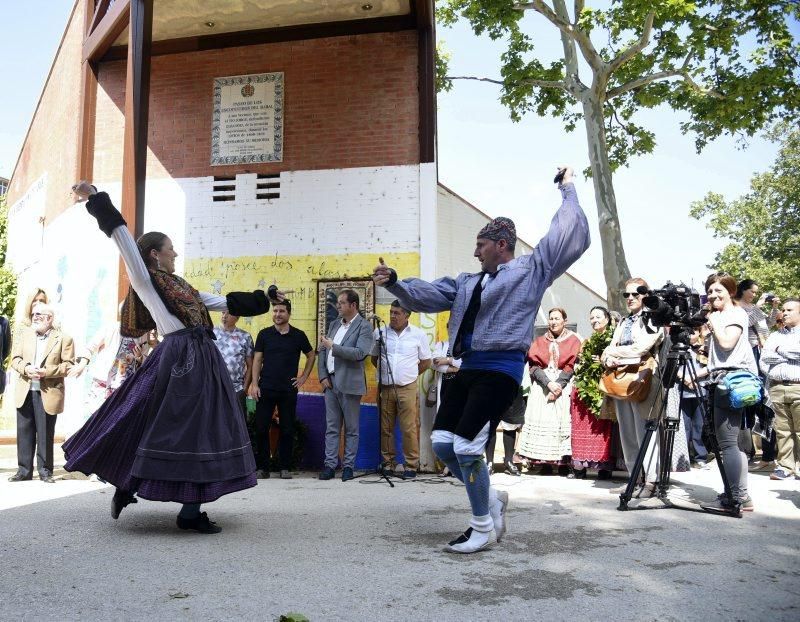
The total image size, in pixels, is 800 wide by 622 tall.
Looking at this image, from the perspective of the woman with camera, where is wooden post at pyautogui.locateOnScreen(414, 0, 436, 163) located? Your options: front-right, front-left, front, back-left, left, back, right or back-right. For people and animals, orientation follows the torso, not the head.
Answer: right

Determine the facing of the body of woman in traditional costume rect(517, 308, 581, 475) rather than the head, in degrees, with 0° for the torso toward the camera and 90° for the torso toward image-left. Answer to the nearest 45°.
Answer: approximately 0°

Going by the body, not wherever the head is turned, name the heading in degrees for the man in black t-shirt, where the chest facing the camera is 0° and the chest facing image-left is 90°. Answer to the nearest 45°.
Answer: approximately 0°

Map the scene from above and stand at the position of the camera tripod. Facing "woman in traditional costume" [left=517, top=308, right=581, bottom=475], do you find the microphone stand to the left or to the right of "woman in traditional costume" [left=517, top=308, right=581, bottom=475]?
left

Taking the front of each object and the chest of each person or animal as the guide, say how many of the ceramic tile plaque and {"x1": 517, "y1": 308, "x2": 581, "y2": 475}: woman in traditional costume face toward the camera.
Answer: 2

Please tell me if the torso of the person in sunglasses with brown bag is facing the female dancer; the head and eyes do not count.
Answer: yes

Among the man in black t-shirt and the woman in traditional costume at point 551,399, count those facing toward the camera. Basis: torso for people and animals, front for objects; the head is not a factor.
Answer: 2

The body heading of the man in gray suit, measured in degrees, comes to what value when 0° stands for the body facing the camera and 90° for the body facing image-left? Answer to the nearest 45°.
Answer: approximately 45°

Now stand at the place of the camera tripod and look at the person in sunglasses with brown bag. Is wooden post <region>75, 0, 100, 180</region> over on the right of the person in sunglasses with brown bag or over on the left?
left

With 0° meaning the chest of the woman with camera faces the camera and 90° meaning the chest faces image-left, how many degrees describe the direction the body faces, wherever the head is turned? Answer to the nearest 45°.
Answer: approximately 45°

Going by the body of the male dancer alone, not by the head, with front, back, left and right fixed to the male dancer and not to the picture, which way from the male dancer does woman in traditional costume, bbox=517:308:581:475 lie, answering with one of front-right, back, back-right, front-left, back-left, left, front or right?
back-right
